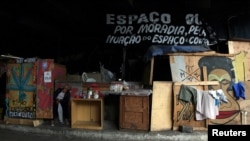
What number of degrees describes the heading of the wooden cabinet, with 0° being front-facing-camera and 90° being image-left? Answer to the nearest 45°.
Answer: approximately 0°

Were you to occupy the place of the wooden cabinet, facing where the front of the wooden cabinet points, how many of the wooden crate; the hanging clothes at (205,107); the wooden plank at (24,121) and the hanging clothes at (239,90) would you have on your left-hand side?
2

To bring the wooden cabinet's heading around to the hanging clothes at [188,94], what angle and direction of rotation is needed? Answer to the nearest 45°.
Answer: approximately 90° to its left

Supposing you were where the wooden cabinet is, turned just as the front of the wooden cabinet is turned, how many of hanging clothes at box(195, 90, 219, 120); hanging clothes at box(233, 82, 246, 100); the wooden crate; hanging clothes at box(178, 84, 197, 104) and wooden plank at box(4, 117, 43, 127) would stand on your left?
3

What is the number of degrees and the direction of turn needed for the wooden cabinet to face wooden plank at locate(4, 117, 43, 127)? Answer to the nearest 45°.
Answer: approximately 90° to its right

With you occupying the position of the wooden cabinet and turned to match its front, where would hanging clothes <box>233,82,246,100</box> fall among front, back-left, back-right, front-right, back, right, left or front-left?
left

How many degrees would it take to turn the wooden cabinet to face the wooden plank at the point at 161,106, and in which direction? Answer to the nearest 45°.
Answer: approximately 90° to its left

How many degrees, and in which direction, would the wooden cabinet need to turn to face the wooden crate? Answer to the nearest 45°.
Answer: approximately 135° to its right

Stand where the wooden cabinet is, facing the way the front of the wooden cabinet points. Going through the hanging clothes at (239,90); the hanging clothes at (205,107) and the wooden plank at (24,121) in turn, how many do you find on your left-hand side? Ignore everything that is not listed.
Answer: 2

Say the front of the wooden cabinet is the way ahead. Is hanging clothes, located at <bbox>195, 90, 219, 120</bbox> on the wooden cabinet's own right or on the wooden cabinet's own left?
on the wooden cabinet's own left
